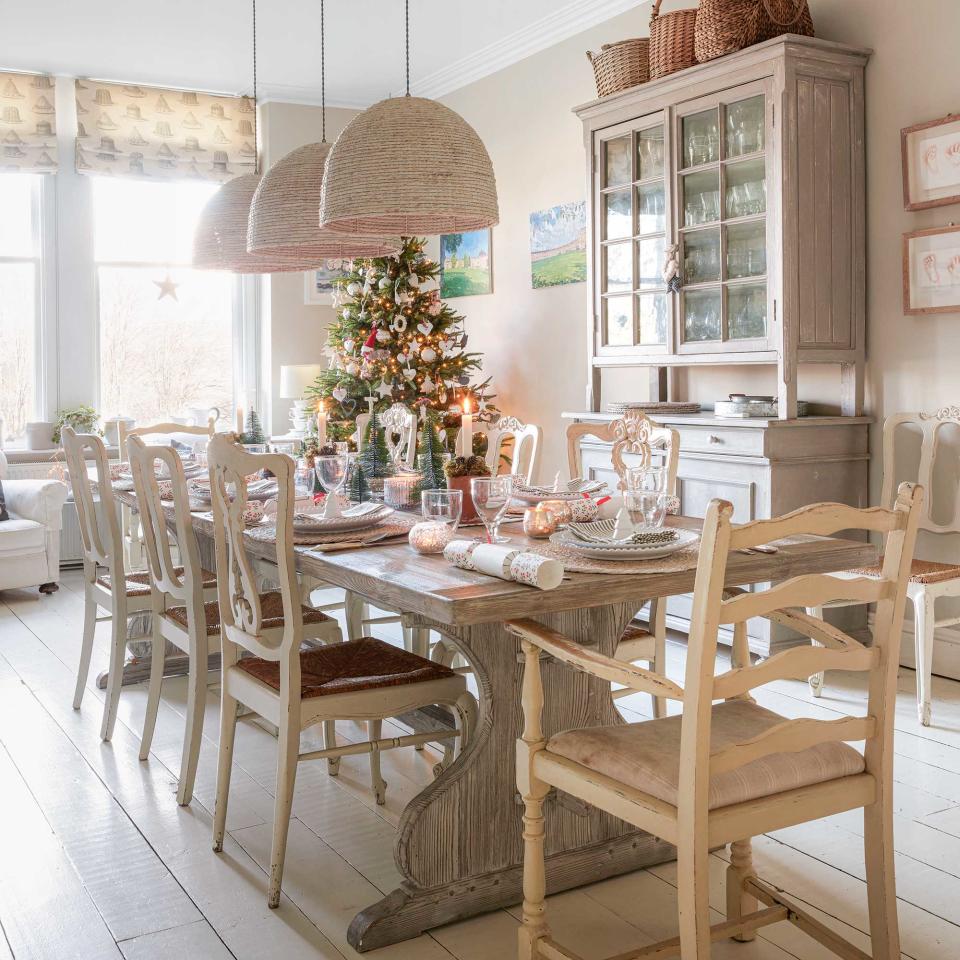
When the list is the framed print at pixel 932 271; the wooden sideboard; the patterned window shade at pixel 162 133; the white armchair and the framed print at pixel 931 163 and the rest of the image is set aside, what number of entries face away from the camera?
0

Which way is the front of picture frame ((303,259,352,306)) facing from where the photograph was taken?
facing the viewer and to the right of the viewer

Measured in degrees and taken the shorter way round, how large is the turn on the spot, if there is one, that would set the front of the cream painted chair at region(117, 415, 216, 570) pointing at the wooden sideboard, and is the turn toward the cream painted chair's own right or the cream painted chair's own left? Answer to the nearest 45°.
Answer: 0° — it already faces it

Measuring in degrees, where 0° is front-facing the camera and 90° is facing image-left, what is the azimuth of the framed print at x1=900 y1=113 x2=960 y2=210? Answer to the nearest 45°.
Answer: approximately 45°

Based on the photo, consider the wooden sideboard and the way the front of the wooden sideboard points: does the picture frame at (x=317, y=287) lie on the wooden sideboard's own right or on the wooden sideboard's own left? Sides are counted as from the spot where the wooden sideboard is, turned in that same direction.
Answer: on the wooden sideboard's own right

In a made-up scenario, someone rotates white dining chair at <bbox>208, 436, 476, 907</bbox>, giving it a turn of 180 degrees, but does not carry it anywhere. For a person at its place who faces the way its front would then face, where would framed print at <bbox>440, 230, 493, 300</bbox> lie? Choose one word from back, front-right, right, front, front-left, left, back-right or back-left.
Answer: back-right

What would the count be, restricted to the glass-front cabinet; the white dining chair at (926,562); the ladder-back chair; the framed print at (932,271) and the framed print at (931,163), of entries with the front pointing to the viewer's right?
0

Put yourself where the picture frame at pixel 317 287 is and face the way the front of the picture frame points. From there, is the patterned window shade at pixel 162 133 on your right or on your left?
on your right

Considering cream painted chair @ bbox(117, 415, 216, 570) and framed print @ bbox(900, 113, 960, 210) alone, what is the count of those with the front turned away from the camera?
0

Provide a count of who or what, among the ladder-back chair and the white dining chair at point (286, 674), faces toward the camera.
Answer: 0

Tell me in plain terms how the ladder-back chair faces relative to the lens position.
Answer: facing away from the viewer and to the left of the viewer

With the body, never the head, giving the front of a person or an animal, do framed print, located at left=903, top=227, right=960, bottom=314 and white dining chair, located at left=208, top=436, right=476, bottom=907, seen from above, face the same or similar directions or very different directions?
very different directions

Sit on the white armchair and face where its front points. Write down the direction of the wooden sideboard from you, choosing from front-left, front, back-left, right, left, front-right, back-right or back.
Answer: front

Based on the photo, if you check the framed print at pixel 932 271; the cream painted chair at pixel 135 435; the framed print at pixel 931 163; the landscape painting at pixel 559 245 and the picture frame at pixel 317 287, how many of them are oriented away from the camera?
0

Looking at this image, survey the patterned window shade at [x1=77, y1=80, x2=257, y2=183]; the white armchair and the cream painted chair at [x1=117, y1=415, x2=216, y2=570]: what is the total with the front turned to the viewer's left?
0

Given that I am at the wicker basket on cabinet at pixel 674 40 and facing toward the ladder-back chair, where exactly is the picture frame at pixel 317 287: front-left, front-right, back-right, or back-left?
back-right

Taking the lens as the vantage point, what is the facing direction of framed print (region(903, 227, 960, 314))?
facing the viewer and to the left of the viewer

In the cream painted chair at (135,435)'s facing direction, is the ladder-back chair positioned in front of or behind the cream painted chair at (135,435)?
in front

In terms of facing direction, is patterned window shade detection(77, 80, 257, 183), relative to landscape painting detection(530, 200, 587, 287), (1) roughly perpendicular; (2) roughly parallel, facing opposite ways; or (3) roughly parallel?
roughly perpendicular
